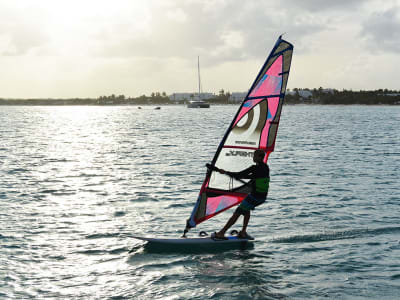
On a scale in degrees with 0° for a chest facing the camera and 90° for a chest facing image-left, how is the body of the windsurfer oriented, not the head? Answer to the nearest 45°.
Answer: approximately 90°

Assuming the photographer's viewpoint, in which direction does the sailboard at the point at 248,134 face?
facing to the left of the viewer
